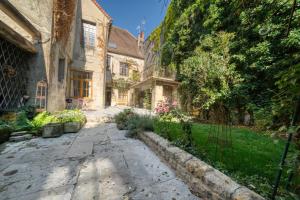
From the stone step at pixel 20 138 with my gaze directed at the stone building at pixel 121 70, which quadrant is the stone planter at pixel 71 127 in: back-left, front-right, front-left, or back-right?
front-right

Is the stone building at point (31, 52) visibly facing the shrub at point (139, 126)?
yes

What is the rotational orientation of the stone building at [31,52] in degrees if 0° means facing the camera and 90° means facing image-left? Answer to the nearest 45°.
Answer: approximately 315°

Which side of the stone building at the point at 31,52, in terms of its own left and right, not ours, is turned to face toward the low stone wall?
front

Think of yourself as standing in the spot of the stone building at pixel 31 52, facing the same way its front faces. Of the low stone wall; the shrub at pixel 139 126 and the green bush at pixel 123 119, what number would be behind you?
0

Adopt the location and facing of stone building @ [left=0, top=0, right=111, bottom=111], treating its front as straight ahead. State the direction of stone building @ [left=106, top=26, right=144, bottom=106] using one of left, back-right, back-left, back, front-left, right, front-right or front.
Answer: left
